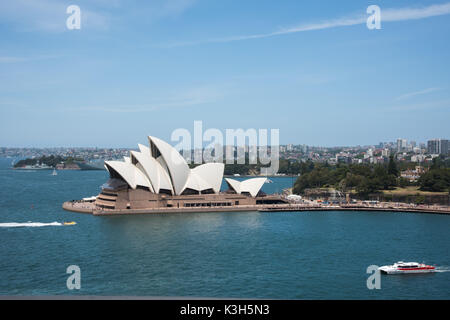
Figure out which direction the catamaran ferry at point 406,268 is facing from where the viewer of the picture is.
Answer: facing to the left of the viewer
